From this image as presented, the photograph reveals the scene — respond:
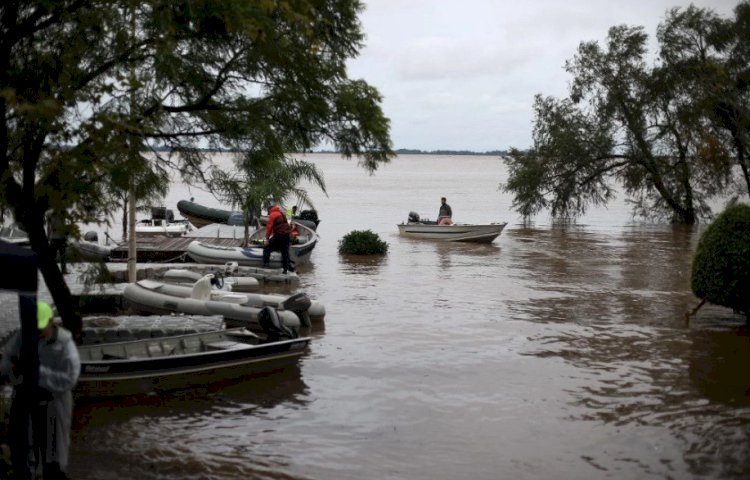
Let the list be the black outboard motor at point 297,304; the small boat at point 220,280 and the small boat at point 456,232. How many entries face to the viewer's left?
2

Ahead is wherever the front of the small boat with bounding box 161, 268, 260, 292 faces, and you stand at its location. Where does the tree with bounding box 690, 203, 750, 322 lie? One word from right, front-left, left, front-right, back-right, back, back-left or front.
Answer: back-left

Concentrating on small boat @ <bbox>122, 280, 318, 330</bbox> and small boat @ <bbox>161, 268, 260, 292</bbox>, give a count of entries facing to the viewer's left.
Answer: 2

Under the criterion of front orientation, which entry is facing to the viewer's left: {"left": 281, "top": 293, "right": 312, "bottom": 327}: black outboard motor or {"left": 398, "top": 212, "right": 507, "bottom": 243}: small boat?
the black outboard motor

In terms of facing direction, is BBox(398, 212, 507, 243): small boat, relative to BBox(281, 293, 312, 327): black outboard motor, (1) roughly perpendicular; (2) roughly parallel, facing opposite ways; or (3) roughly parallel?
roughly parallel, facing opposite ways

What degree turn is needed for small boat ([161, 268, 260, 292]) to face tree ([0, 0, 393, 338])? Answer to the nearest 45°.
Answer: approximately 90° to its left

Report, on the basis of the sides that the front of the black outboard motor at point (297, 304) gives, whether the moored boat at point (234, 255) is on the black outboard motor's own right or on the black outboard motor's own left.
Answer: on the black outboard motor's own right

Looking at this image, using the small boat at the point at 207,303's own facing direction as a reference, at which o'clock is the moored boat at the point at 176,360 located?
The moored boat is roughly at 9 o'clock from the small boat.

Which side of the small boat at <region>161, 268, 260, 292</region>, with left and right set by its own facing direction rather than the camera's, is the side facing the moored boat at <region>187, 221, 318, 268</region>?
right

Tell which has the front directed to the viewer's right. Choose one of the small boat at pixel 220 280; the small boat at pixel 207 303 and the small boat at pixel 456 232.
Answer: the small boat at pixel 456 232

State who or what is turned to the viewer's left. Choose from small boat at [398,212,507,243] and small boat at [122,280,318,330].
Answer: small boat at [122,280,318,330]

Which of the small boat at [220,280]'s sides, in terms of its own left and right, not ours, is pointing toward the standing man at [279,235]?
right

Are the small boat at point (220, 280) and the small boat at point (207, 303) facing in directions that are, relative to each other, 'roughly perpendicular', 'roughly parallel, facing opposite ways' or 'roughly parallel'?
roughly parallel

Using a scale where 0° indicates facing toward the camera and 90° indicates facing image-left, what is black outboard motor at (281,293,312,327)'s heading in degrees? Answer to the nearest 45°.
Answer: approximately 90°

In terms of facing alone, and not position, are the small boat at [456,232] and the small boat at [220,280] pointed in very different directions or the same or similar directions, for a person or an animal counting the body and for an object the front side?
very different directions

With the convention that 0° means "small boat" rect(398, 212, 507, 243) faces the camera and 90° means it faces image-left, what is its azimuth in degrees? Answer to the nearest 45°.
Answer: approximately 270°

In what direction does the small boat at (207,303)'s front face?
to the viewer's left

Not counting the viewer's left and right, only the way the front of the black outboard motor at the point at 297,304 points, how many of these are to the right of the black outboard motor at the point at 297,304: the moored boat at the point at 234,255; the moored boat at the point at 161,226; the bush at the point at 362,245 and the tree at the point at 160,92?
3

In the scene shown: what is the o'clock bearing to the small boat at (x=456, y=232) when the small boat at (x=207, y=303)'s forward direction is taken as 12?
the small boat at (x=456, y=232) is roughly at 4 o'clock from the small boat at (x=207, y=303).

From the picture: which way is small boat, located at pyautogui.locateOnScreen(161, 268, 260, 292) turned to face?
to the viewer's left
